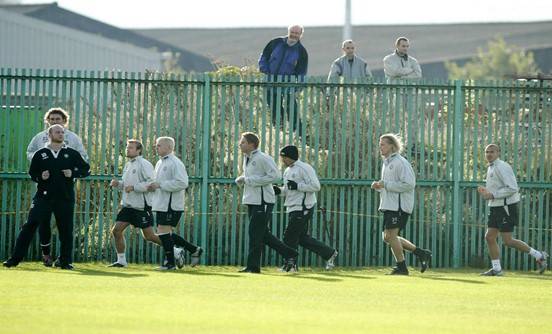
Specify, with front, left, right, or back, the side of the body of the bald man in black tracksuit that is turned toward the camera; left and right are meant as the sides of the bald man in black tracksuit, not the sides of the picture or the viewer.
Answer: front

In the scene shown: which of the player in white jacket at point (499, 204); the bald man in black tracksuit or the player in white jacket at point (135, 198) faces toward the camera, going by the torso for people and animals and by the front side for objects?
the bald man in black tracksuit

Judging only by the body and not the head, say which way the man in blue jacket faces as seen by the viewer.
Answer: toward the camera

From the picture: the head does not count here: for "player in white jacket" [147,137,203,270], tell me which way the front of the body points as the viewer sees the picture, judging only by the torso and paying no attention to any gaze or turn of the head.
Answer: to the viewer's left

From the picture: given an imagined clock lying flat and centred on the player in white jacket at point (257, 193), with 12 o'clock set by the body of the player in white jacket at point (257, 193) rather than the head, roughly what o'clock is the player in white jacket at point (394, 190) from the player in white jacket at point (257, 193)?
the player in white jacket at point (394, 190) is roughly at 6 o'clock from the player in white jacket at point (257, 193).

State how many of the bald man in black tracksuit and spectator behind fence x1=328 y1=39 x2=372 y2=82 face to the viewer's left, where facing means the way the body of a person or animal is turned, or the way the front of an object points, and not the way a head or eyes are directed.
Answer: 0

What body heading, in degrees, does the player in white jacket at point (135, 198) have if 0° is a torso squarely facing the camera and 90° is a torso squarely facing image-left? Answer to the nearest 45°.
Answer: approximately 90°
